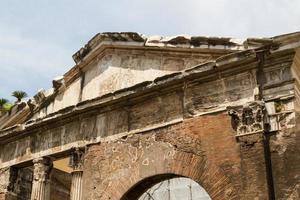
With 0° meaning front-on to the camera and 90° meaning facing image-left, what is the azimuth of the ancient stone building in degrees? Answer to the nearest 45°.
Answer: approximately 45°
